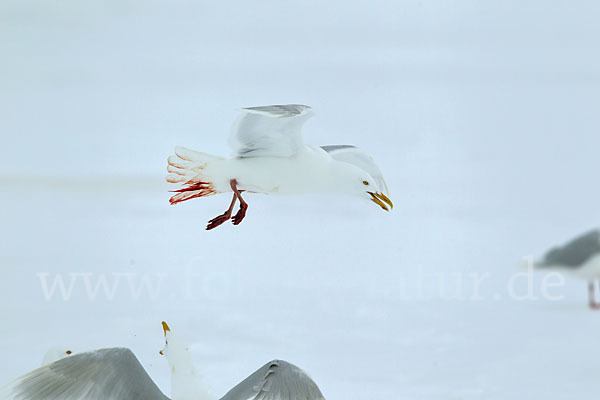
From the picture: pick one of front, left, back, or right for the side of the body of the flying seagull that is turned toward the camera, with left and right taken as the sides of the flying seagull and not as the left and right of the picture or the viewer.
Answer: right

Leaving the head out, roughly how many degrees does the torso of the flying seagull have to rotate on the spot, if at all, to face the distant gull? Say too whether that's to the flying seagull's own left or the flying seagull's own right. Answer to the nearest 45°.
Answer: approximately 45° to the flying seagull's own left
